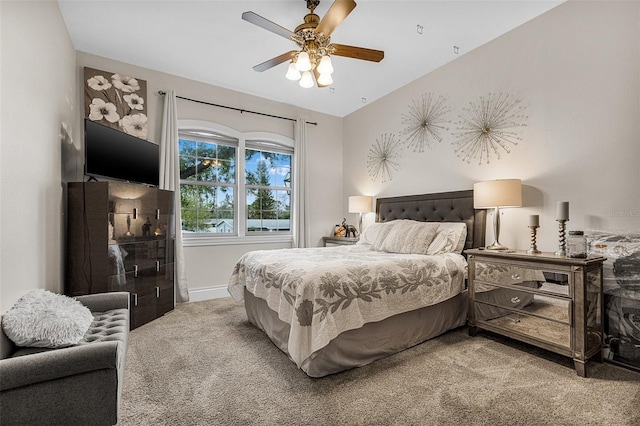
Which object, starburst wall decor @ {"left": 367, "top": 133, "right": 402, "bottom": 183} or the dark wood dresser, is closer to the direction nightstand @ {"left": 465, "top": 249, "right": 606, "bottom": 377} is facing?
the dark wood dresser

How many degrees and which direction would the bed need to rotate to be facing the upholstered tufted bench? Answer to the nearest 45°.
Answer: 0° — it already faces it

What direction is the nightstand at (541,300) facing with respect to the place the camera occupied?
facing the viewer and to the left of the viewer

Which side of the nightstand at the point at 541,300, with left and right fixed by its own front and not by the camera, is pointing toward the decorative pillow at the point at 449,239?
right

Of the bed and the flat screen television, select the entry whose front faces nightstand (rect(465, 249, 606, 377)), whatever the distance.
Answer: the flat screen television

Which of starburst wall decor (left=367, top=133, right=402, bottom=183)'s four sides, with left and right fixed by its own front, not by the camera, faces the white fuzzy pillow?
front

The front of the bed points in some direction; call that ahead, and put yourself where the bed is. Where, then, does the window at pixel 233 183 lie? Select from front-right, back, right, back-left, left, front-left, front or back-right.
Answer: right

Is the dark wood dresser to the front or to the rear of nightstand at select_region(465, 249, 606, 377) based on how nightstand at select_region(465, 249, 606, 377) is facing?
to the front

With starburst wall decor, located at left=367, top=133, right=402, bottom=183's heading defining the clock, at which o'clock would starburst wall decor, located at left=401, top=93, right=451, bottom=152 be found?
starburst wall decor, located at left=401, top=93, right=451, bottom=152 is roughly at 9 o'clock from starburst wall decor, located at left=367, top=133, right=402, bottom=183.

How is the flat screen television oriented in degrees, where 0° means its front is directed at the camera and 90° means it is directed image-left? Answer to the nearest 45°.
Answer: approximately 315°
